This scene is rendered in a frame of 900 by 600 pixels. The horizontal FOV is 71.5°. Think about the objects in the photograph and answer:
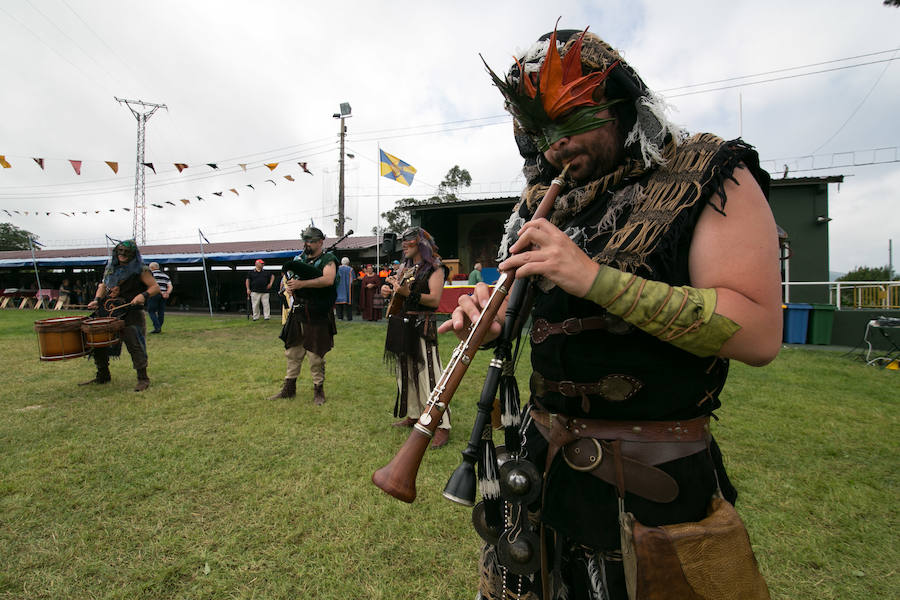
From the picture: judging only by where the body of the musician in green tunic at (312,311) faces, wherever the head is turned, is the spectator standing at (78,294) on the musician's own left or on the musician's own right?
on the musician's own right

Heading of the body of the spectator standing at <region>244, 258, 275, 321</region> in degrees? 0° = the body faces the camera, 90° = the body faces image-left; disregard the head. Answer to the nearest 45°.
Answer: approximately 0°

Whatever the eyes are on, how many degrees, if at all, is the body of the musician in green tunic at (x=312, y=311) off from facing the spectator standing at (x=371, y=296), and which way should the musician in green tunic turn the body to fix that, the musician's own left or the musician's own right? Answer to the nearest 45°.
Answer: approximately 135° to the musician's own right

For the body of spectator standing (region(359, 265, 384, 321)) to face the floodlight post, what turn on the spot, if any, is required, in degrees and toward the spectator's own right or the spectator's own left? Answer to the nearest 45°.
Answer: approximately 180°

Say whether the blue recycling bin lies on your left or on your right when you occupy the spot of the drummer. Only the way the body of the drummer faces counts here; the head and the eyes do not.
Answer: on your left

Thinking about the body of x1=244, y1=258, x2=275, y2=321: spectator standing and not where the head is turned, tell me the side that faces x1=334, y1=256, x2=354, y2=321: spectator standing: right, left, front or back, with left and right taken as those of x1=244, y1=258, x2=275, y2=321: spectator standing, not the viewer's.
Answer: left

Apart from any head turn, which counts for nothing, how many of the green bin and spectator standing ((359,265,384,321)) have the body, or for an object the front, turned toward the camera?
2
